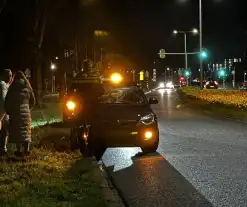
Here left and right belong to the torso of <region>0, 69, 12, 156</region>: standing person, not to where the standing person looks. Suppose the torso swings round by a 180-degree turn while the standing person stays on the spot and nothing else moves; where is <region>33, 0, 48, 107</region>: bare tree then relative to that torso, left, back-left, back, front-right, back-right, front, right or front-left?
right

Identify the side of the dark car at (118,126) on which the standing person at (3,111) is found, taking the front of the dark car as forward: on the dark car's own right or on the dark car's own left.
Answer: on the dark car's own right

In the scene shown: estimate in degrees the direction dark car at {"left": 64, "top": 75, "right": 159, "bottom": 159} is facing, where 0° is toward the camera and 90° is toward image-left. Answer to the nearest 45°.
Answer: approximately 0°

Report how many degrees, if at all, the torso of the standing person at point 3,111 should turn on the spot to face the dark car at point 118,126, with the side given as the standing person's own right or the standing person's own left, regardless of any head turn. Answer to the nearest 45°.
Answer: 0° — they already face it

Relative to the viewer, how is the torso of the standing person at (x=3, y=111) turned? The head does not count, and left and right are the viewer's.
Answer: facing to the right of the viewer

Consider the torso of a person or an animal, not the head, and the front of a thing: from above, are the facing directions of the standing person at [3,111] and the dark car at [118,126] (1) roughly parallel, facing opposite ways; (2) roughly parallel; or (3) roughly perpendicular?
roughly perpendicular

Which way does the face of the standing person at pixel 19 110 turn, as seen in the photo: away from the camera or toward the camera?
away from the camera

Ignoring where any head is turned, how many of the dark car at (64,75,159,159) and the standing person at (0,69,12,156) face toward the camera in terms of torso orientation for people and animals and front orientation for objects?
1
